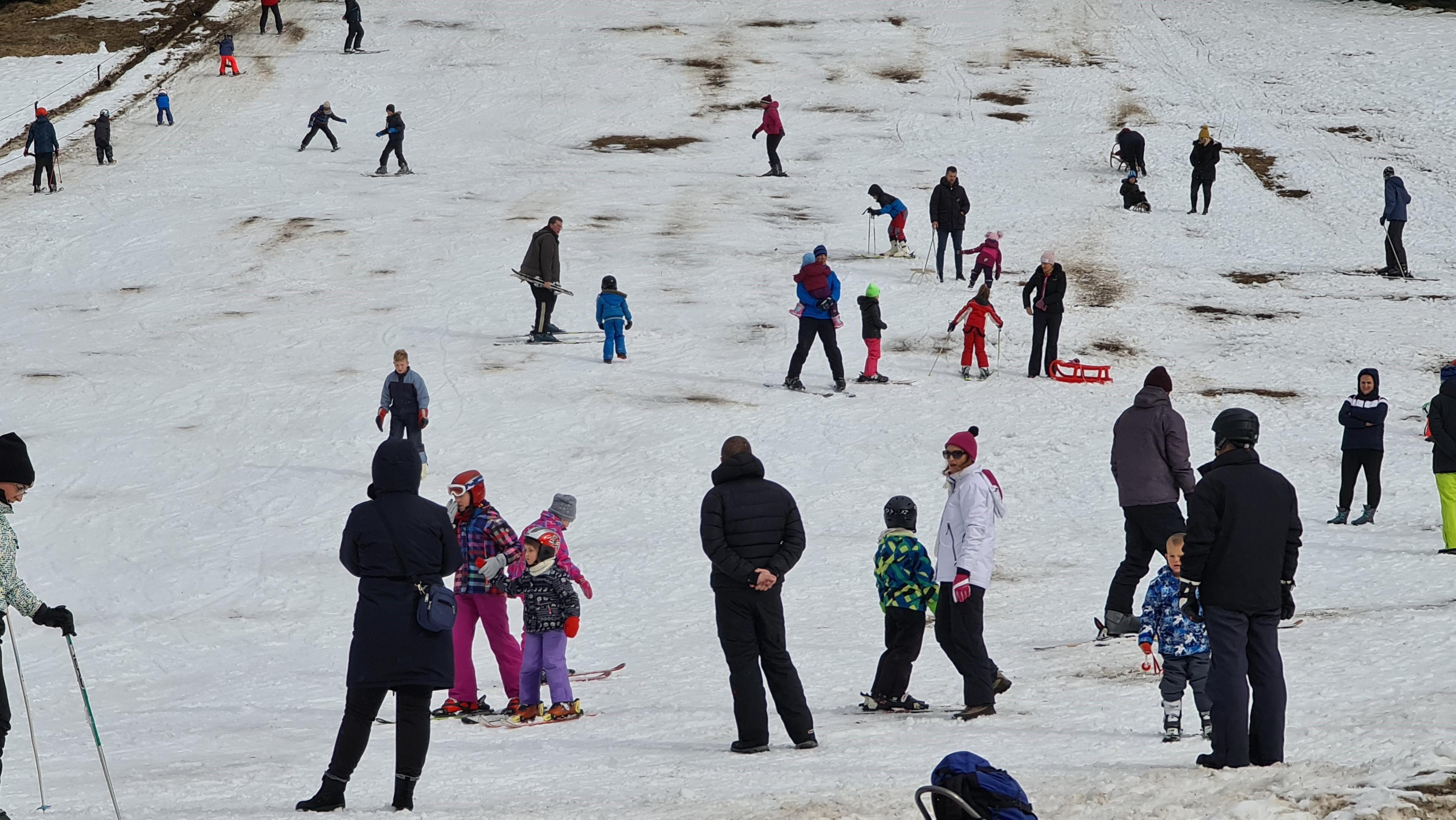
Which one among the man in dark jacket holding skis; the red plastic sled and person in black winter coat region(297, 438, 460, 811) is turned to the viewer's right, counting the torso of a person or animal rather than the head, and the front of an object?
the man in dark jacket holding skis

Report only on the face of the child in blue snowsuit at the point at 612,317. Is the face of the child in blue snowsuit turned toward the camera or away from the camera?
away from the camera

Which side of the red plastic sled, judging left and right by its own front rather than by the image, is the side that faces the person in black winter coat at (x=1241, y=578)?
left

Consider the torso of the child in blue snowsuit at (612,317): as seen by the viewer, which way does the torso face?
away from the camera

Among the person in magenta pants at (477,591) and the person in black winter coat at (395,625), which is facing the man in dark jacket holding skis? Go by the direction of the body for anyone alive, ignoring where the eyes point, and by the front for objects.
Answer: the person in black winter coat

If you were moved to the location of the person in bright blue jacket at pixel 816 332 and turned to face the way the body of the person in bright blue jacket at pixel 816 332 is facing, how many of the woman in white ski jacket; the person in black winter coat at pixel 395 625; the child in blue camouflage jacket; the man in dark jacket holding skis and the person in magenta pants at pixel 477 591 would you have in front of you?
4

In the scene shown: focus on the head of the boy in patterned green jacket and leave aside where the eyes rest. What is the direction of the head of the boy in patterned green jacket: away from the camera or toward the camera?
away from the camera

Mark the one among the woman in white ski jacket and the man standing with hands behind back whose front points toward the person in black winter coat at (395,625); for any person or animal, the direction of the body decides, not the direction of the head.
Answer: the woman in white ski jacket

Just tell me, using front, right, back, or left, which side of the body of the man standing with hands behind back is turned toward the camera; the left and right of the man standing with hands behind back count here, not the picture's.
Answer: back

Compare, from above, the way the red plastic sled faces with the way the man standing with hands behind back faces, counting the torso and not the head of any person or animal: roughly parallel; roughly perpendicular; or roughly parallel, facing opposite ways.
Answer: roughly perpendicular

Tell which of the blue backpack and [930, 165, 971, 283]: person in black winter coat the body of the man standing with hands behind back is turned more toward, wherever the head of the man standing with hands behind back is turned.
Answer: the person in black winter coat

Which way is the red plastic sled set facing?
to the viewer's left

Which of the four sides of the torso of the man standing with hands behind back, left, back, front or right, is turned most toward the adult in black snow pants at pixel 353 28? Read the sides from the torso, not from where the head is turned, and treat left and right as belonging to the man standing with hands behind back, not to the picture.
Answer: front

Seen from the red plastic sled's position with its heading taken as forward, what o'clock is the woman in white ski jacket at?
The woman in white ski jacket is roughly at 9 o'clock from the red plastic sled.
